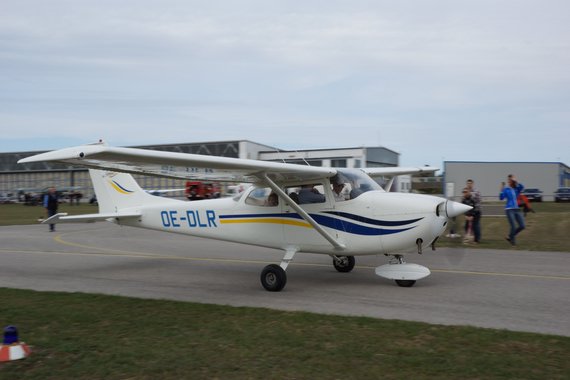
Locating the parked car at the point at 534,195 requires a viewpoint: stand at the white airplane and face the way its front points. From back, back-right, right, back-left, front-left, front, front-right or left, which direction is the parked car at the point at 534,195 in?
left

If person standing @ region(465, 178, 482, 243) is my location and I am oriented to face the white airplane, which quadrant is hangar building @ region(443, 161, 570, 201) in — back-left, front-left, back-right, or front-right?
back-right

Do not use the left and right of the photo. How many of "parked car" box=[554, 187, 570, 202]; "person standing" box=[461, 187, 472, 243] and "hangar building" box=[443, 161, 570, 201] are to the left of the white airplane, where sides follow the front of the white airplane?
3

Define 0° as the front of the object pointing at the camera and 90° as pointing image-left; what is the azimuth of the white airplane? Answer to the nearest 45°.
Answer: approximately 315°

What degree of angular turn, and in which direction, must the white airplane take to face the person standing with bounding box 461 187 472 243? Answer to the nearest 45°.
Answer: approximately 90° to its left

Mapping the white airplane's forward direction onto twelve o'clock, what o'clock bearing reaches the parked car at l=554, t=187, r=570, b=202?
The parked car is roughly at 9 o'clock from the white airplane.

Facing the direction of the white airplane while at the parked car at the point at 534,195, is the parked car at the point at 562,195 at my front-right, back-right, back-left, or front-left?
back-left

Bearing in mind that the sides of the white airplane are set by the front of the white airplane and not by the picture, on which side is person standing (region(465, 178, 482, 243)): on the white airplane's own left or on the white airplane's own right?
on the white airplane's own left

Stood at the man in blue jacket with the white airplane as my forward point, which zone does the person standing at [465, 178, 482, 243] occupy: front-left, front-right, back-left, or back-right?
front-right
